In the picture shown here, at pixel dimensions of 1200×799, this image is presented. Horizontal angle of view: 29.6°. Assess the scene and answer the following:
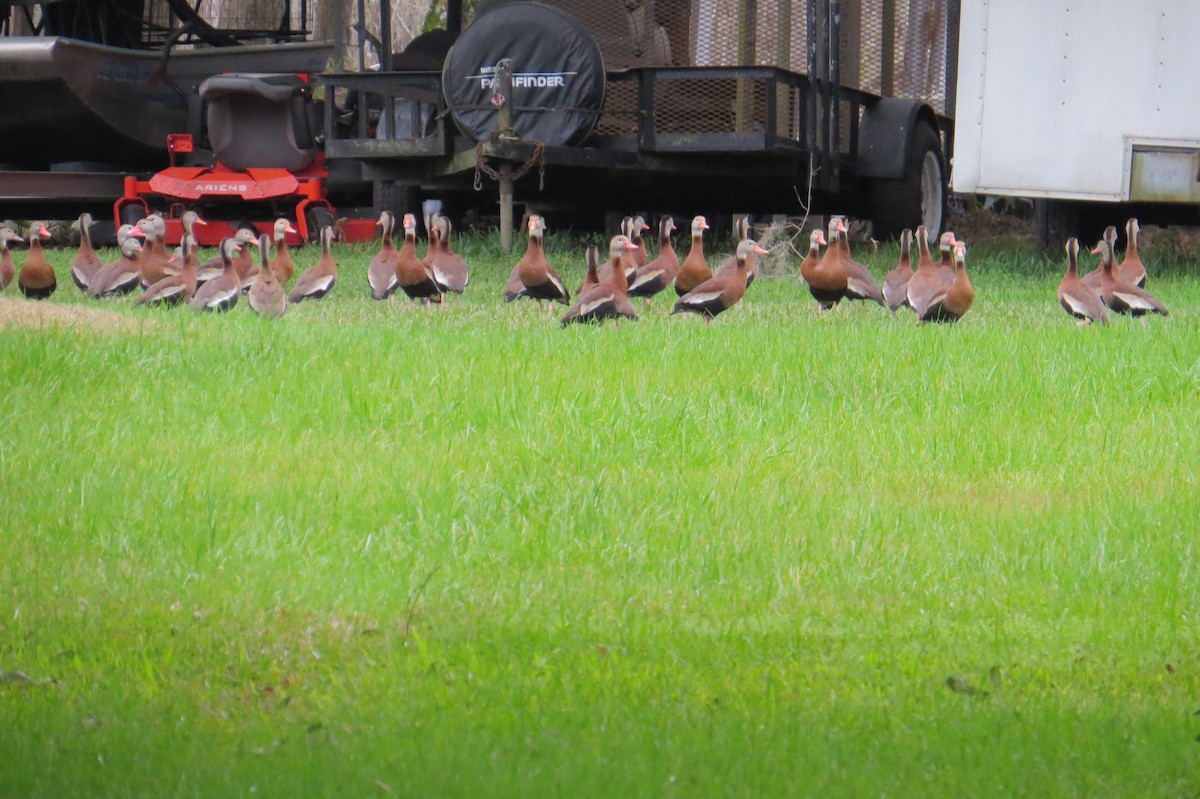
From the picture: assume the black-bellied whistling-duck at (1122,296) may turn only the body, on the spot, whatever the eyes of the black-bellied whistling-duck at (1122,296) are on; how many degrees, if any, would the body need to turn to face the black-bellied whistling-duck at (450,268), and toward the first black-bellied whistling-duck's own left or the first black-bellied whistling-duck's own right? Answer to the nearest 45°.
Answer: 0° — it already faces it

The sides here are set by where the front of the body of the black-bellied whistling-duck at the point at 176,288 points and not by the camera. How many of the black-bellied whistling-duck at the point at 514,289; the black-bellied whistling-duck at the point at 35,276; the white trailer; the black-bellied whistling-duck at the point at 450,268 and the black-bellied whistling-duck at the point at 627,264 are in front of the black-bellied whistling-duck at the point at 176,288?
4

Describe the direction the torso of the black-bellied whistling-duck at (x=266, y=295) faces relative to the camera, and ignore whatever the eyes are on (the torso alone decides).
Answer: away from the camera

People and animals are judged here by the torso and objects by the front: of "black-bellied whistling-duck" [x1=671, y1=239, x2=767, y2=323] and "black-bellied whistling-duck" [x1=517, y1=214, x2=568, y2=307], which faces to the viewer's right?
"black-bellied whistling-duck" [x1=671, y1=239, x2=767, y2=323]

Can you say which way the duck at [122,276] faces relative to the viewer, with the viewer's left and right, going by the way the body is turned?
facing to the right of the viewer

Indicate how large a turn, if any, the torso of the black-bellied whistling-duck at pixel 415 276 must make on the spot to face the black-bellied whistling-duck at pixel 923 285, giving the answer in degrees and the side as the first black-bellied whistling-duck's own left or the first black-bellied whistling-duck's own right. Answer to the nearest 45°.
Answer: approximately 135° to the first black-bellied whistling-duck's own left

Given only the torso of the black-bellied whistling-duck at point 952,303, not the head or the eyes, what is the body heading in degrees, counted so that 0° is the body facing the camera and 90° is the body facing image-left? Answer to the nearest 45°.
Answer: approximately 315°

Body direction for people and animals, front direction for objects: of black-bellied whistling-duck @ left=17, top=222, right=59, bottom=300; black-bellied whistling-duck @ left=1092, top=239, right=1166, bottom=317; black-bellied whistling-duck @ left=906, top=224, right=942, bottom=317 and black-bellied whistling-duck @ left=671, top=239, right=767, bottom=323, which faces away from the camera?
black-bellied whistling-duck @ left=906, top=224, right=942, bottom=317

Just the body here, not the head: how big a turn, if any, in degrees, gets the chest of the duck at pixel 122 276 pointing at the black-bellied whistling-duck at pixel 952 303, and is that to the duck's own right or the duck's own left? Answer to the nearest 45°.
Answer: approximately 45° to the duck's own right

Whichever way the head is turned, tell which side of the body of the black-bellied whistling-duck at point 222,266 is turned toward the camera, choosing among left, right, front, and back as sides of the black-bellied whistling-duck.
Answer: right

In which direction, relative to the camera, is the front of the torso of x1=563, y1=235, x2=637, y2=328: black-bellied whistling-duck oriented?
to the viewer's right

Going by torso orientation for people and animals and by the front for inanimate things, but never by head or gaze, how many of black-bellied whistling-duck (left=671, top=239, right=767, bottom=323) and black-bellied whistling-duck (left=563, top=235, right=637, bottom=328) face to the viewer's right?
2

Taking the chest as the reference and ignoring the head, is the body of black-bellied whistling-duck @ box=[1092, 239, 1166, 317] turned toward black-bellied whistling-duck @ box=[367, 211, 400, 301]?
yes

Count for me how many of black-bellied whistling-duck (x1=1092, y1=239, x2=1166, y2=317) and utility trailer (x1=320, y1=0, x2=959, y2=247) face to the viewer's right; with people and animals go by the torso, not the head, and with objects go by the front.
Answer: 0
